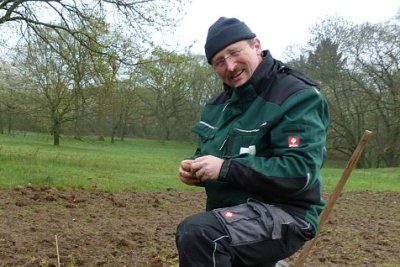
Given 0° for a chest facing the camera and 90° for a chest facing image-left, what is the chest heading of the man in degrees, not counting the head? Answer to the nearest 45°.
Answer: approximately 45°

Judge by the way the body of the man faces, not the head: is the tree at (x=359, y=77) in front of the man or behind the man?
behind
